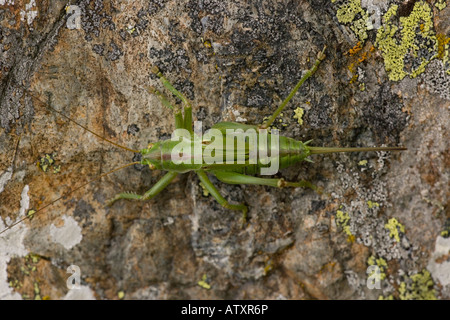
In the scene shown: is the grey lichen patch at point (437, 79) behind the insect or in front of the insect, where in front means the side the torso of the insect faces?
behind

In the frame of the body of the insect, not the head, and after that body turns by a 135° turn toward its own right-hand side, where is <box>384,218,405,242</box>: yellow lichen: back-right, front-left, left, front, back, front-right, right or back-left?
front-right

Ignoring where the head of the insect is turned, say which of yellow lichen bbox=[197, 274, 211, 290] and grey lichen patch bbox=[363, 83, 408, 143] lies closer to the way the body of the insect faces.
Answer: the yellow lichen

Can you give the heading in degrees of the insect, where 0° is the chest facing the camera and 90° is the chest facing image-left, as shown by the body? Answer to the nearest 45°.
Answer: approximately 90°

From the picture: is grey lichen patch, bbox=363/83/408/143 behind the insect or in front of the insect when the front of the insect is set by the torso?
behind

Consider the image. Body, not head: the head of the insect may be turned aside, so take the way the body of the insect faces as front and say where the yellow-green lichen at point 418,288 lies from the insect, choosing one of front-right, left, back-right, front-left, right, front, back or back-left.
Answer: back

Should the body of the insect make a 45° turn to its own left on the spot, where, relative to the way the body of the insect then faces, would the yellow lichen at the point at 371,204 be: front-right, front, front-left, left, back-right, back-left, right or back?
back-left

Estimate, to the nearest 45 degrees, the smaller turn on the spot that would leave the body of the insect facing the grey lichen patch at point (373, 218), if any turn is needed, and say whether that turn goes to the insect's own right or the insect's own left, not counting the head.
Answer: approximately 180°
